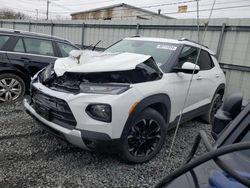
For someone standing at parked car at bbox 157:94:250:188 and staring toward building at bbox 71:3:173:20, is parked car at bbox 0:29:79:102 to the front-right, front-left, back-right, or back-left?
front-left

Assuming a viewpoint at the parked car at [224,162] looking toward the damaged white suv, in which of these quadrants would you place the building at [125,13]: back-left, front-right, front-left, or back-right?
front-right

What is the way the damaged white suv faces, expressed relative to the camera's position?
facing the viewer and to the left of the viewer

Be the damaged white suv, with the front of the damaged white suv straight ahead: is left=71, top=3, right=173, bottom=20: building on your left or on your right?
on your right

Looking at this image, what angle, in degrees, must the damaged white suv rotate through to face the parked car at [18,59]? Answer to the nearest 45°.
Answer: approximately 90° to its right

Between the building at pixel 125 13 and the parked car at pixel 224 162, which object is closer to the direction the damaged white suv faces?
the parked car
